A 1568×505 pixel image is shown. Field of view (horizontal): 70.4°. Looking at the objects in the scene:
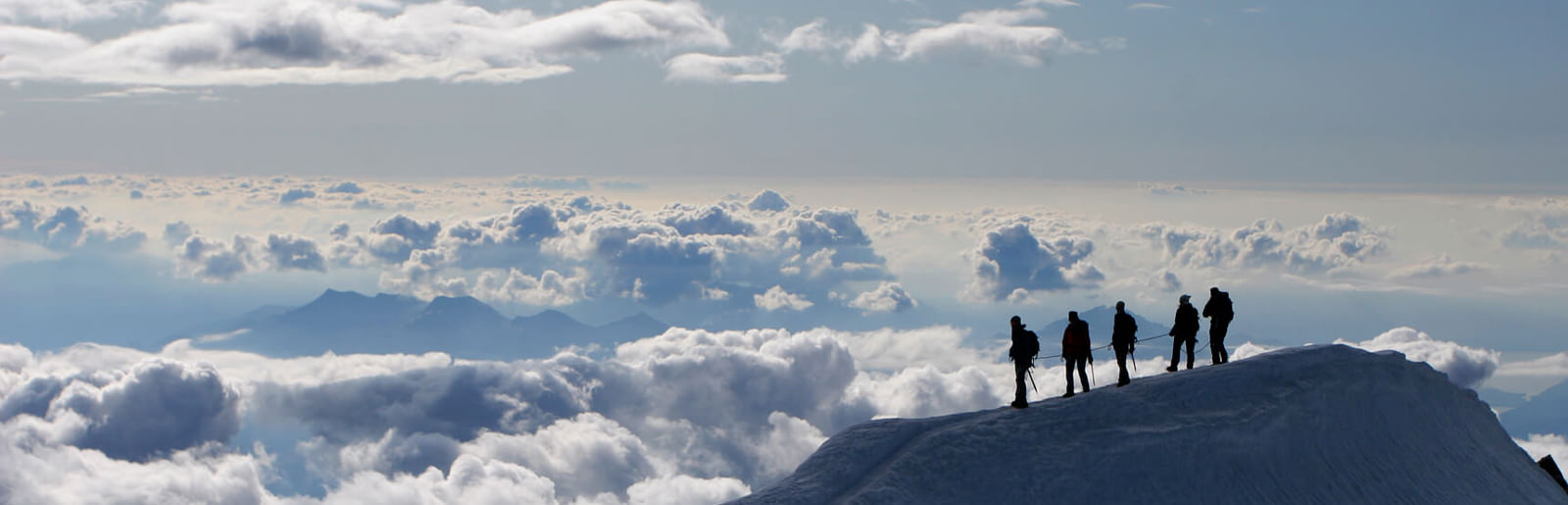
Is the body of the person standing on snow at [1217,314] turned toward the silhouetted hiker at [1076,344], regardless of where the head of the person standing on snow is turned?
yes

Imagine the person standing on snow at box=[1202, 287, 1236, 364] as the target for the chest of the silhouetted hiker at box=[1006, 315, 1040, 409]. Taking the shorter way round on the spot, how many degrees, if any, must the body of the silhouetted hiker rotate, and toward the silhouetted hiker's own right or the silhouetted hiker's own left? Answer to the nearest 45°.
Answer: approximately 135° to the silhouetted hiker's own right

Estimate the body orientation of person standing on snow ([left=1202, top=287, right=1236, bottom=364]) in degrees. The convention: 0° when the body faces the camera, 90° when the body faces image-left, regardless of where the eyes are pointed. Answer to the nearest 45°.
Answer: approximately 45°

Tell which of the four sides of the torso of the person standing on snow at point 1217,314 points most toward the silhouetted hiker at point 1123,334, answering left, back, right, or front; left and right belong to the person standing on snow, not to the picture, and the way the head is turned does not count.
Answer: front

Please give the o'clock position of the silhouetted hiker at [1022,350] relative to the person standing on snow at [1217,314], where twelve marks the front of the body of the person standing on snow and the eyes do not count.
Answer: The silhouetted hiker is roughly at 12 o'clock from the person standing on snow.

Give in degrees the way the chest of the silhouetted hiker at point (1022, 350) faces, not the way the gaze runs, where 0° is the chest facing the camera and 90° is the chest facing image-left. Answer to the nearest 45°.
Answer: approximately 90°

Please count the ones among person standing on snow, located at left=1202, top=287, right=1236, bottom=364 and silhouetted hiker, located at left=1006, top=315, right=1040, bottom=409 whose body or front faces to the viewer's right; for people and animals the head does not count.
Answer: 0

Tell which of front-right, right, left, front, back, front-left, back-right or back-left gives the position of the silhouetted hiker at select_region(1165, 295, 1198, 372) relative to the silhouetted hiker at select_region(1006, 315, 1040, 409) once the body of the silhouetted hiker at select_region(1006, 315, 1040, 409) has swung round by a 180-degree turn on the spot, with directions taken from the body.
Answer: front-left
